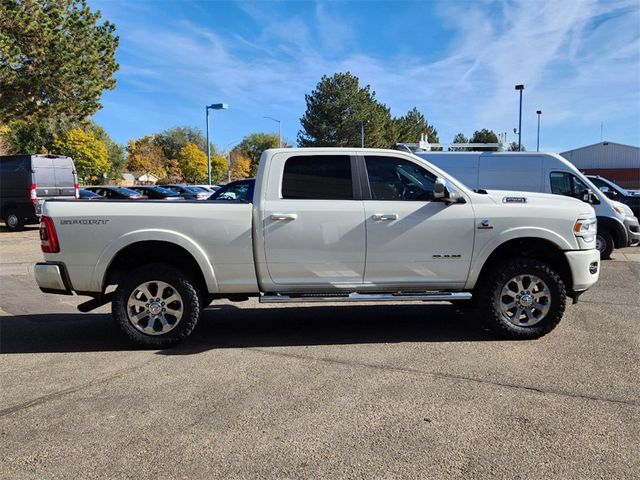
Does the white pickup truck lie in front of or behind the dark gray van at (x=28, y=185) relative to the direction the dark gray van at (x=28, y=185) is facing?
behind

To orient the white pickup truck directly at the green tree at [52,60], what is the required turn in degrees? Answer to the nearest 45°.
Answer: approximately 135° to its left

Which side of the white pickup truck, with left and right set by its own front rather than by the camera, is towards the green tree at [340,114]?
left

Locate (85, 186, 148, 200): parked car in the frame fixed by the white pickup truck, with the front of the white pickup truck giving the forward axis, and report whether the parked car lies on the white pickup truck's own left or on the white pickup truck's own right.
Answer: on the white pickup truck's own left

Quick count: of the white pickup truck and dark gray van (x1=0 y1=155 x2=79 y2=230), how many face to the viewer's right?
1

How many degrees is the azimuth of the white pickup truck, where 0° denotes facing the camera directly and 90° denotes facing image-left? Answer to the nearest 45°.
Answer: approximately 270°

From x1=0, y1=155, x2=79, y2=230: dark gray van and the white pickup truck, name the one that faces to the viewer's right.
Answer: the white pickup truck

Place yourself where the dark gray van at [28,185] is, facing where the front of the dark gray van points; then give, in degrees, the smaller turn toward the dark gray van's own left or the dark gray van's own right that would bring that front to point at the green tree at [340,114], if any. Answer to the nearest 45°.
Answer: approximately 90° to the dark gray van's own right

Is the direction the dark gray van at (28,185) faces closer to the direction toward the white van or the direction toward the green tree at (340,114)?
the green tree
